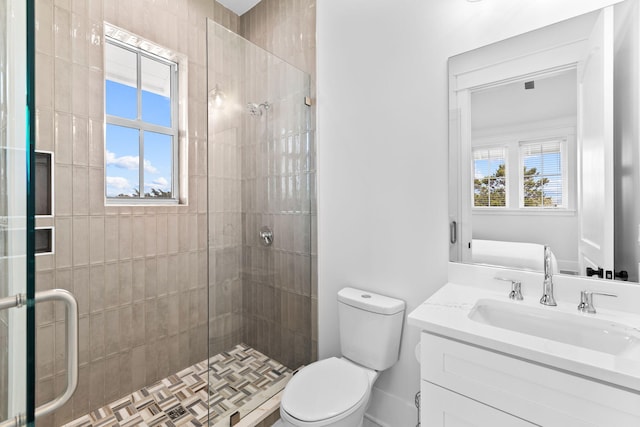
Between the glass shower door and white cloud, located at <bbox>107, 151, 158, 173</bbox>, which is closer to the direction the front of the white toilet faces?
the glass shower door

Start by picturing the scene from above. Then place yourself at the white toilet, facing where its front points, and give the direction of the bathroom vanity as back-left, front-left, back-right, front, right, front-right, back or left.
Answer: left

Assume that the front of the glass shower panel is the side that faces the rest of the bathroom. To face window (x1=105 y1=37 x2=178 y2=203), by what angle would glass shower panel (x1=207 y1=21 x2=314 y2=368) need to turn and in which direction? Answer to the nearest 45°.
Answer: approximately 180°

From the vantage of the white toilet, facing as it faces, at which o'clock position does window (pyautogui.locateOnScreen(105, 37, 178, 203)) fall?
The window is roughly at 2 o'clock from the white toilet.

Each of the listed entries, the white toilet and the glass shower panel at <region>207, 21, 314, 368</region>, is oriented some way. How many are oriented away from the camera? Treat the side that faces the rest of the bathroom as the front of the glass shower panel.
0

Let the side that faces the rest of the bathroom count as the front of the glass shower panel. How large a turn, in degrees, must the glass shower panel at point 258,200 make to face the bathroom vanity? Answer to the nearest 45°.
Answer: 0° — it already faces it

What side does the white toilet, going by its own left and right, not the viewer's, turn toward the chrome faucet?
left

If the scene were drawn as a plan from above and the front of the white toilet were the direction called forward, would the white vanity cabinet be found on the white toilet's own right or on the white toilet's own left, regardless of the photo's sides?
on the white toilet's own left

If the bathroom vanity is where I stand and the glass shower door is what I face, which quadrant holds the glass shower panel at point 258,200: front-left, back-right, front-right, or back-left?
front-right
